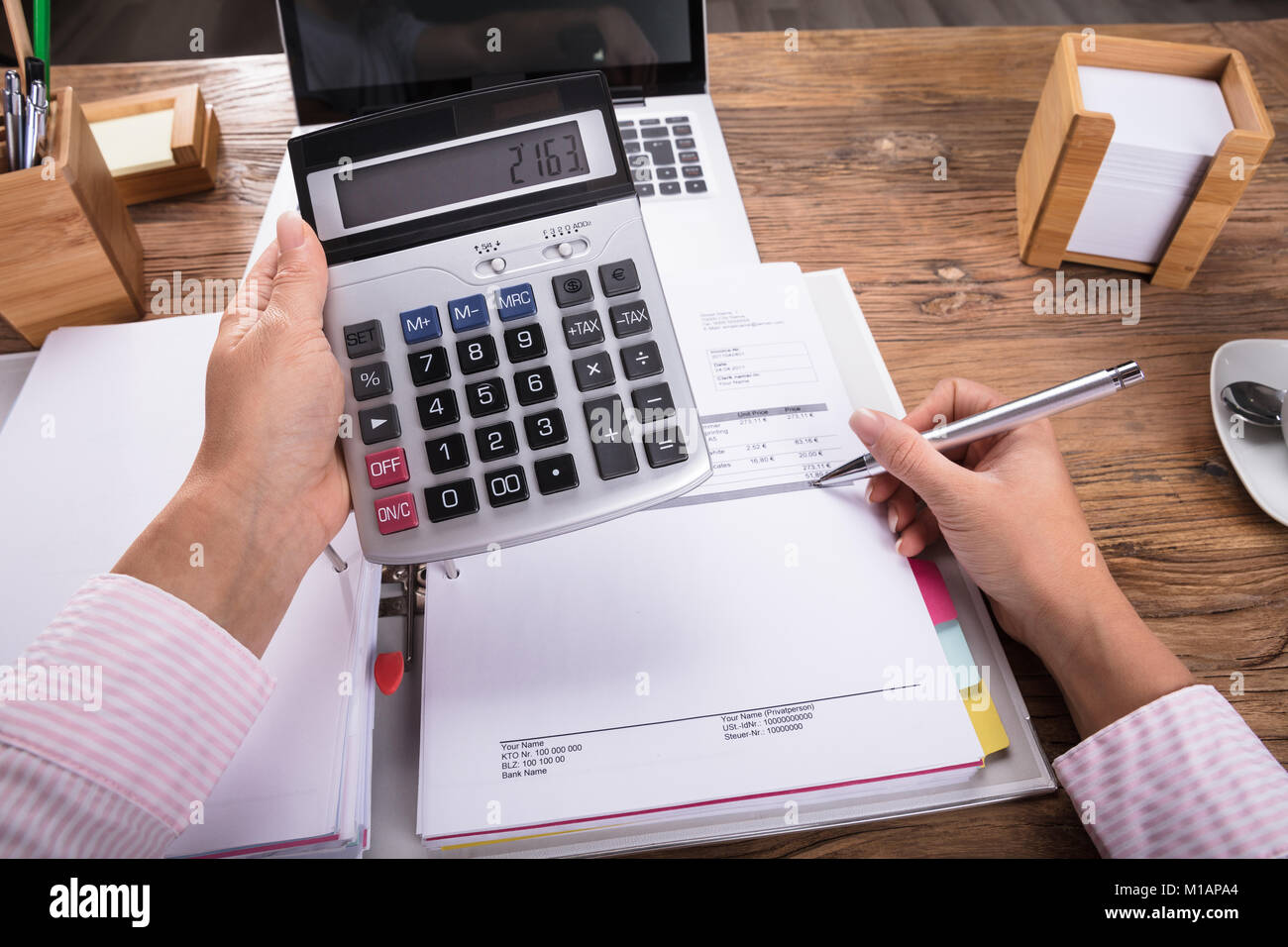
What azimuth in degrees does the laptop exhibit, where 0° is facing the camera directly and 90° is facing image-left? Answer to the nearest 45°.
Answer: approximately 0°
